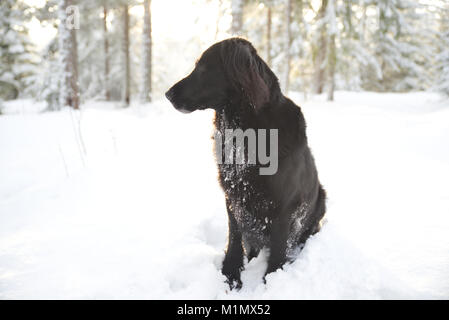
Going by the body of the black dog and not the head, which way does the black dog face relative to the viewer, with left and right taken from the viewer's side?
facing the viewer and to the left of the viewer

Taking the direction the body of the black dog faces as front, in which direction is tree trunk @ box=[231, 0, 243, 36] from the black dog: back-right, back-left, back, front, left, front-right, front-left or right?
back-right

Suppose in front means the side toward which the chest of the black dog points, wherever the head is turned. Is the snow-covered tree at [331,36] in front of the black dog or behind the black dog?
behind

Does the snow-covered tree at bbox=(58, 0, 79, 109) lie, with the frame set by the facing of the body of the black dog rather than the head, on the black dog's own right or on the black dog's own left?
on the black dog's own right

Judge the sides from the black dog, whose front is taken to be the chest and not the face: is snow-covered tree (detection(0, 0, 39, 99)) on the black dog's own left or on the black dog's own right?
on the black dog's own right
